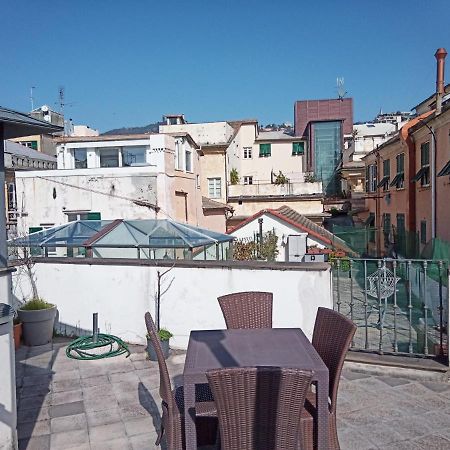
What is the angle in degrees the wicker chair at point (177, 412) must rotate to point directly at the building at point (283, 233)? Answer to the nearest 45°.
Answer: approximately 90° to its left

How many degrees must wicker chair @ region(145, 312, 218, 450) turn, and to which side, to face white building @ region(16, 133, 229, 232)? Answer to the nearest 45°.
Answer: approximately 90° to its left

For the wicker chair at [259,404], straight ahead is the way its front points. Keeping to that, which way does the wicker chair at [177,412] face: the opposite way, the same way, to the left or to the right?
to the right

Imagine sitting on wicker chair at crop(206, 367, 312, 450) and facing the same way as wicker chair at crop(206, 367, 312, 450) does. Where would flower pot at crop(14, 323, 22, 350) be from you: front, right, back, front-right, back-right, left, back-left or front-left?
front-left

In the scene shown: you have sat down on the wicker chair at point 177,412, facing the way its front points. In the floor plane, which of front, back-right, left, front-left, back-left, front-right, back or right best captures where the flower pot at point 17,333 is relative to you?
back-left

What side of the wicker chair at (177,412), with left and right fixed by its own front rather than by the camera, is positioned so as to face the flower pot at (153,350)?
left

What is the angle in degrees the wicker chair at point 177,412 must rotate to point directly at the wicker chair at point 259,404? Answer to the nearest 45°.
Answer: approximately 45° to its right

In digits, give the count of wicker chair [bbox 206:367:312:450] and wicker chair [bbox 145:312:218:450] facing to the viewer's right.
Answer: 1

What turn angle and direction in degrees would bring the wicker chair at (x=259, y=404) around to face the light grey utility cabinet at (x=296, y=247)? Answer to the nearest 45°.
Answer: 0° — it already faces it

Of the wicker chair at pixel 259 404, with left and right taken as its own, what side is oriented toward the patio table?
front

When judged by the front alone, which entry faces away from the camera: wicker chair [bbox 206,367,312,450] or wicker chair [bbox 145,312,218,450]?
wicker chair [bbox 206,367,312,450]

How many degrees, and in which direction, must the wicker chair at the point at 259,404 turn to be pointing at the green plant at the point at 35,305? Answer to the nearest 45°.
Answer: approximately 45° to its left

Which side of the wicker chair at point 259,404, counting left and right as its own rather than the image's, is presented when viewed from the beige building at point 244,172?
front

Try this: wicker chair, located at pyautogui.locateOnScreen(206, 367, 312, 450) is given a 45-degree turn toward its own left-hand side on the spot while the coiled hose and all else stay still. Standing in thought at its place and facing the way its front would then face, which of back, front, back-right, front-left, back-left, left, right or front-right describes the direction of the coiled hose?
front

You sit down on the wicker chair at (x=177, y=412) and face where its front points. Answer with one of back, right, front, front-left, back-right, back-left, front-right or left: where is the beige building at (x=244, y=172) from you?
left

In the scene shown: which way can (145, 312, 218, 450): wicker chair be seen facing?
to the viewer's right

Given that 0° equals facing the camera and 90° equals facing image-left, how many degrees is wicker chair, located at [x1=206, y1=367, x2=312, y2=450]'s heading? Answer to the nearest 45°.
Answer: approximately 180°

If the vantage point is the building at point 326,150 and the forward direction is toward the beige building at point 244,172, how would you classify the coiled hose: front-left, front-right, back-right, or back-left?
front-left

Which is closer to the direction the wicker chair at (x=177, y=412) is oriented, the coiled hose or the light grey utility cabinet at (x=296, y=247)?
the light grey utility cabinet
